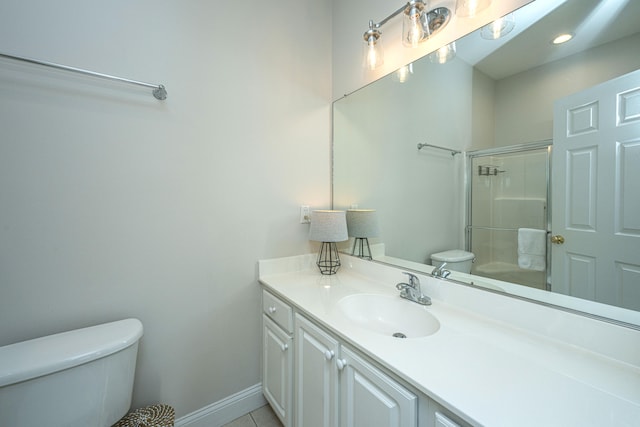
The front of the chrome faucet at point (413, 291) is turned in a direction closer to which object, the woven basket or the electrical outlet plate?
the woven basket

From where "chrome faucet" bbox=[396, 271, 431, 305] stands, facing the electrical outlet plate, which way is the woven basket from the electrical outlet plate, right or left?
left

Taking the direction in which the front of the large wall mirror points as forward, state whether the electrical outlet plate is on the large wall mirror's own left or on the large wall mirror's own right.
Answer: on the large wall mirror's own right

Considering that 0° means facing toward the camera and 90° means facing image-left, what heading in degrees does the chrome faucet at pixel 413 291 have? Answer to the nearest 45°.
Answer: approximately 45°

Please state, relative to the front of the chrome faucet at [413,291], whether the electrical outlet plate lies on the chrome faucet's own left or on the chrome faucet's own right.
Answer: on the chrome faucet's own right

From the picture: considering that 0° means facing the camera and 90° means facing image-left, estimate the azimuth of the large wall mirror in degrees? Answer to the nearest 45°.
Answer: approximately 45°
